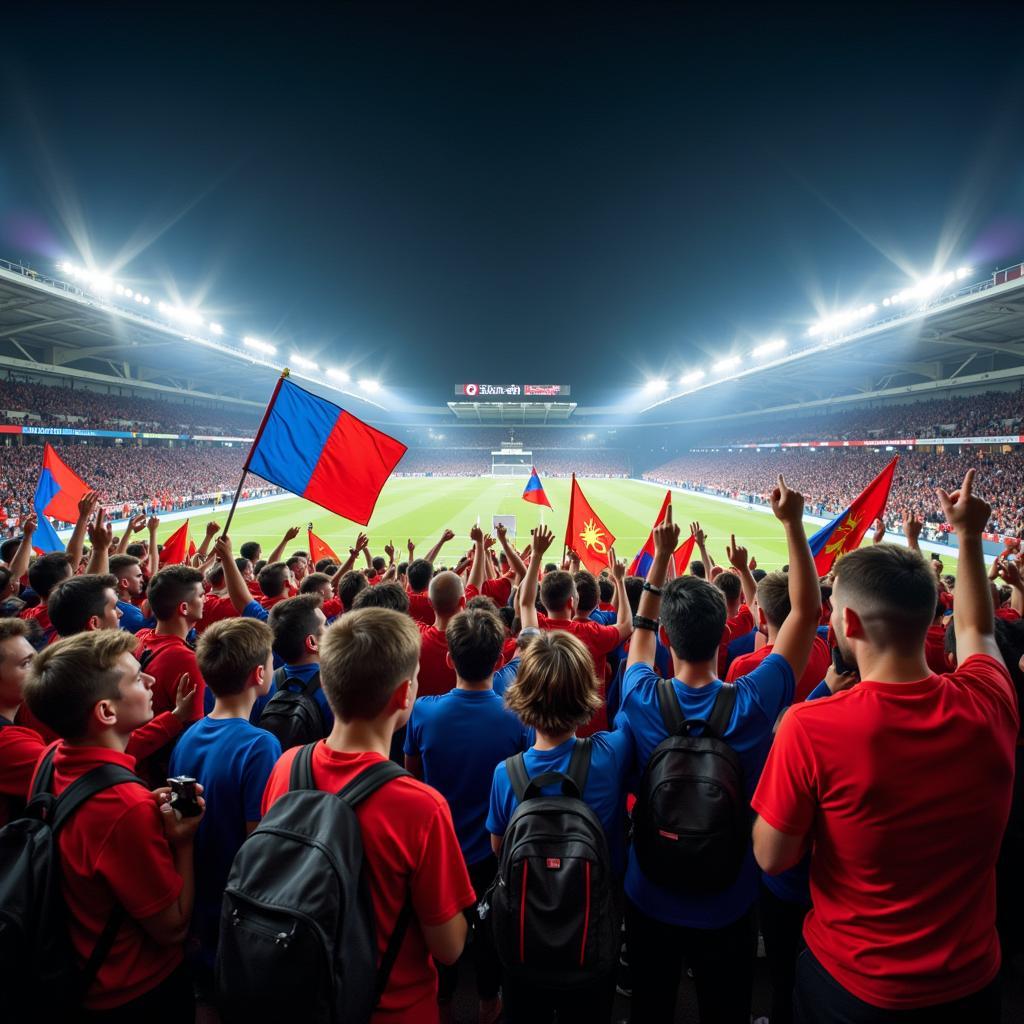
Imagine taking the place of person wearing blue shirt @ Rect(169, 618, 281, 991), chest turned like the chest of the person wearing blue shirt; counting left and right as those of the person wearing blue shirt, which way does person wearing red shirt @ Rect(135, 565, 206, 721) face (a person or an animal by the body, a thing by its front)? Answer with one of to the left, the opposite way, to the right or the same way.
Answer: the same way

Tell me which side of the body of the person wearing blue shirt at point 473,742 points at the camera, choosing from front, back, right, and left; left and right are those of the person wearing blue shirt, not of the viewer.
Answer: back

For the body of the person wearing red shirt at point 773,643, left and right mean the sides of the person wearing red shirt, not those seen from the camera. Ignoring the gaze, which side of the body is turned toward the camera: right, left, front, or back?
back

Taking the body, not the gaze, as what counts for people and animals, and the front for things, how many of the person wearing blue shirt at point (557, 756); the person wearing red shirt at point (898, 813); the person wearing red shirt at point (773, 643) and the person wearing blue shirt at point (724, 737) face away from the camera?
4

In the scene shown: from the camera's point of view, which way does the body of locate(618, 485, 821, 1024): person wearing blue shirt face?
away from the camera

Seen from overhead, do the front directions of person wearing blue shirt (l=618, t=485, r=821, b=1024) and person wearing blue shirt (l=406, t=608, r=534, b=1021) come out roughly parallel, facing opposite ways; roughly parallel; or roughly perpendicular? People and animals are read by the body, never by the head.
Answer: roughly parallel

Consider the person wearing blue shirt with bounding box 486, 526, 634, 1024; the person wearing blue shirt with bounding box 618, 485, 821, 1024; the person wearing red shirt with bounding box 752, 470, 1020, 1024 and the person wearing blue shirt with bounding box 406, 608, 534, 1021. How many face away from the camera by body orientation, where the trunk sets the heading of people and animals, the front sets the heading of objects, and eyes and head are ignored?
4

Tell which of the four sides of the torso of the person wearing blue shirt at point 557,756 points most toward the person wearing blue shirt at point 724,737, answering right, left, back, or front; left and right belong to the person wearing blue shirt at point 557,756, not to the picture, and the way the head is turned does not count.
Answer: right

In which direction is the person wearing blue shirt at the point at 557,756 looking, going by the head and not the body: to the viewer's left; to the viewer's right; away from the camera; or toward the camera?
away from the camera

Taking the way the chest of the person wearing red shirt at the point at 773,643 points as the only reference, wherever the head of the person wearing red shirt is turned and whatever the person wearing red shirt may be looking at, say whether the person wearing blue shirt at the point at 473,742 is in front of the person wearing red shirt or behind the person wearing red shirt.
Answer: behind

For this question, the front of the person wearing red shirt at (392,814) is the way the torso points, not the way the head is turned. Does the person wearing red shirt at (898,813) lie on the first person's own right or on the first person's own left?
on the first person's own right

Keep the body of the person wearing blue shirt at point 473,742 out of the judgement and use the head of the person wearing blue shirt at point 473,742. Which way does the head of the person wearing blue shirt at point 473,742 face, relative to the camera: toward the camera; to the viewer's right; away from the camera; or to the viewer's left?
away from the camera

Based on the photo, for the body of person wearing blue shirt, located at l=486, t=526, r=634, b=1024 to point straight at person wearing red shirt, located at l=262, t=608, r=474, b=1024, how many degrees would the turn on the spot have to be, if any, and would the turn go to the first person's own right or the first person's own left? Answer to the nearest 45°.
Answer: approximately 135° to the first person's own left

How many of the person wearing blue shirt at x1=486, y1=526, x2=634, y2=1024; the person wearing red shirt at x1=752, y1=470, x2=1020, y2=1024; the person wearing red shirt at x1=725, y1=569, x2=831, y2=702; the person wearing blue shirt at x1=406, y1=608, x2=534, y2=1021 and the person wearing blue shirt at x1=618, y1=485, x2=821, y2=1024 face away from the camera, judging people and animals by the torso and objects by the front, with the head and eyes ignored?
5

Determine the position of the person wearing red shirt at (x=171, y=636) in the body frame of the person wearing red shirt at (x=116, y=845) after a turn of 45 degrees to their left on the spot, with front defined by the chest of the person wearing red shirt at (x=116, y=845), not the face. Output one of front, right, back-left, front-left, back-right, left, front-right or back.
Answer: front
